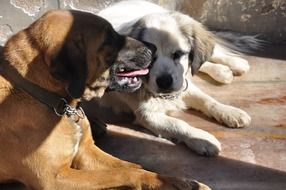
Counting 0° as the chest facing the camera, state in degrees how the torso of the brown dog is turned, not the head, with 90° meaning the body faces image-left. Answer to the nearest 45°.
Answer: approximately 270°
